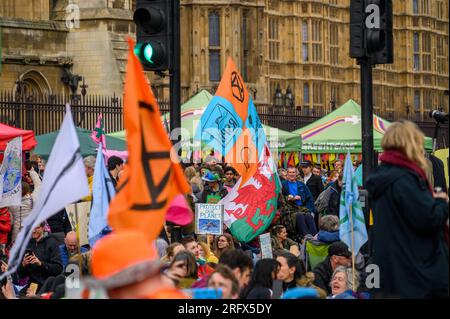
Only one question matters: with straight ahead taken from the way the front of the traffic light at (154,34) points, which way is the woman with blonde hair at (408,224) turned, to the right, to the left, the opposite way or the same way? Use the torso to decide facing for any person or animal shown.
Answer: the opposite way

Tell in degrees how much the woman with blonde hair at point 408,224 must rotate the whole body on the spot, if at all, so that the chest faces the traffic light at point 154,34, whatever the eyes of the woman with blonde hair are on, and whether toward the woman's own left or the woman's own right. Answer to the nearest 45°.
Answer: approximately 90° to the woman's own left

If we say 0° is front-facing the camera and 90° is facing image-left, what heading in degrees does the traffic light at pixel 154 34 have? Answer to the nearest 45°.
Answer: approximately 45°

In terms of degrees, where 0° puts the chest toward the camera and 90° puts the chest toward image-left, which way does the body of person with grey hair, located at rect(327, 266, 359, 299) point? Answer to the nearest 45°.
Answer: approximately 45°

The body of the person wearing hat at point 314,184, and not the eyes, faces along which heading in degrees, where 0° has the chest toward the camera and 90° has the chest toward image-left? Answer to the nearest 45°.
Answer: approximately 45°

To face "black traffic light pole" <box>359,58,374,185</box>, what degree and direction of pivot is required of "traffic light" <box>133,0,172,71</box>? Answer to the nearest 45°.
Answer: approximately 135° to its left

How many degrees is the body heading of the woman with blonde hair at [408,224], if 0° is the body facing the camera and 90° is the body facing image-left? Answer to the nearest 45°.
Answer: approximately 225°

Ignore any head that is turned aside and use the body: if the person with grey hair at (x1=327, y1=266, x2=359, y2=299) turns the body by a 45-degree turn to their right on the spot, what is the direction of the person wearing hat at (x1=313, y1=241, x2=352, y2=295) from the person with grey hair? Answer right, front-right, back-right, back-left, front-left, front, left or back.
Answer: right
